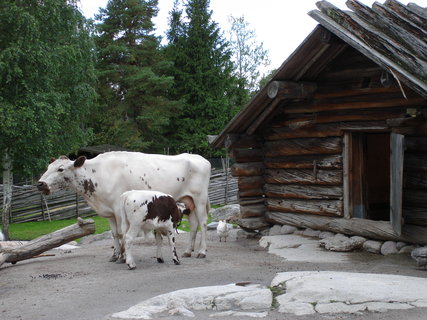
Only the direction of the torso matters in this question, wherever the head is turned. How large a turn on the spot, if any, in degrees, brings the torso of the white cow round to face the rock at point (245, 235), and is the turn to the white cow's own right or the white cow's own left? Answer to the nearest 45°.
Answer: approximately 135° to the white cow's own right

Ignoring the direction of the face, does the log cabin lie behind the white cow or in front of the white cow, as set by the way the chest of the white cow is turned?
behind

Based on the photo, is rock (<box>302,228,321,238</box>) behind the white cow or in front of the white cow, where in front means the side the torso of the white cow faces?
behind

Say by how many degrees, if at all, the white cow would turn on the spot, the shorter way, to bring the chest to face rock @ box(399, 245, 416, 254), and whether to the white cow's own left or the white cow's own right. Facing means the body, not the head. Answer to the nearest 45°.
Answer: approximately 180°

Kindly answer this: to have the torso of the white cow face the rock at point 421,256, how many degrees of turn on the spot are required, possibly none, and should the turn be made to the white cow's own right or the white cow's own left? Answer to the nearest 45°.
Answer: approximately 135° to the white cow's own left

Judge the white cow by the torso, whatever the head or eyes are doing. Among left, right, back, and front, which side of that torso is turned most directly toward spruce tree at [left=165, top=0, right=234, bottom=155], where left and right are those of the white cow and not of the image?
right

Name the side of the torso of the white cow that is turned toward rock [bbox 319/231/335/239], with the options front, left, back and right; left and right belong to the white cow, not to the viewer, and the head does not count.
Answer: back

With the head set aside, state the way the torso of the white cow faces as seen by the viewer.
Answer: to the viewer's left

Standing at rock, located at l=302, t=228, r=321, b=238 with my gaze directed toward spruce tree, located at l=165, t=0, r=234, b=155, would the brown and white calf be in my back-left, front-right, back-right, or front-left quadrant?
back-left

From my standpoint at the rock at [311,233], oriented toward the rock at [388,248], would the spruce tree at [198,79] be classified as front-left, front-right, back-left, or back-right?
back-left

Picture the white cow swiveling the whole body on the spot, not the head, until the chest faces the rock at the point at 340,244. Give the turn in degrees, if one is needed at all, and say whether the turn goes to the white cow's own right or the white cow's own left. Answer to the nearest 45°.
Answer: approximately 180°

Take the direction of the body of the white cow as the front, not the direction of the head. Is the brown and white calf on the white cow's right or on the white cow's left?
on the white cow's left

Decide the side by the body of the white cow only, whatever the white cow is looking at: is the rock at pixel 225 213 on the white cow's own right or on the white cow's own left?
on the white cow's own right

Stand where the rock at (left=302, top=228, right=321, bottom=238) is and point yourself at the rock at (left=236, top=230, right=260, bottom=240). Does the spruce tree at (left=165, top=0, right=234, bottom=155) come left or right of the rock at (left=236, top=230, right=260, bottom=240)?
right

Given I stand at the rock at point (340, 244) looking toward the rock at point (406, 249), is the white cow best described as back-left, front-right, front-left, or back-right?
back-right

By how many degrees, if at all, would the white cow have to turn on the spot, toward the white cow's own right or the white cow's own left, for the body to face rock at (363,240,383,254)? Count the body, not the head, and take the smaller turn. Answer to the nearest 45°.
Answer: approximately 180°
